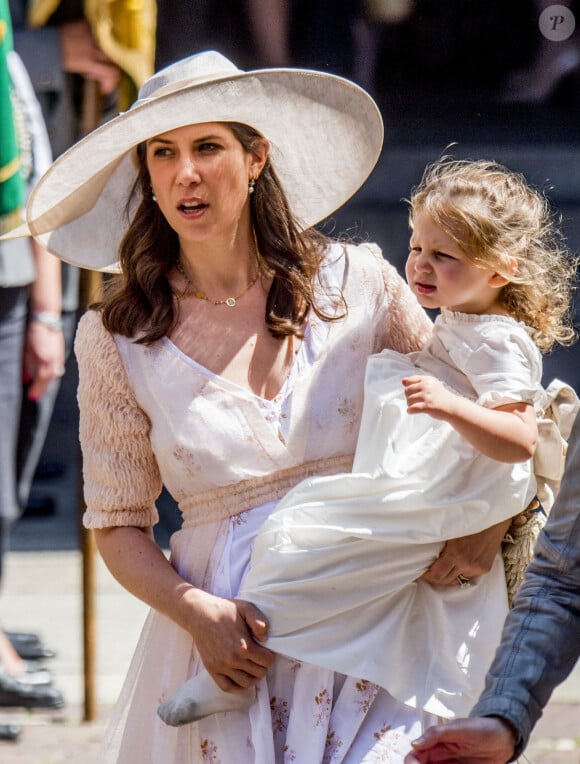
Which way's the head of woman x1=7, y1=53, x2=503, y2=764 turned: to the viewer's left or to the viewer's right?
to the viewer's left

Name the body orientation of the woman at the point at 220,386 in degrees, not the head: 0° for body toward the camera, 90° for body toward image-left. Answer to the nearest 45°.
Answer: approximately 0°

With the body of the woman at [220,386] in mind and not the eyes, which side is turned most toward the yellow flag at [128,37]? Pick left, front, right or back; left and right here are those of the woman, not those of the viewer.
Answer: back

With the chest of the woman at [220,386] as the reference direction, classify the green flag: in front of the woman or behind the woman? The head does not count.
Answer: behind
